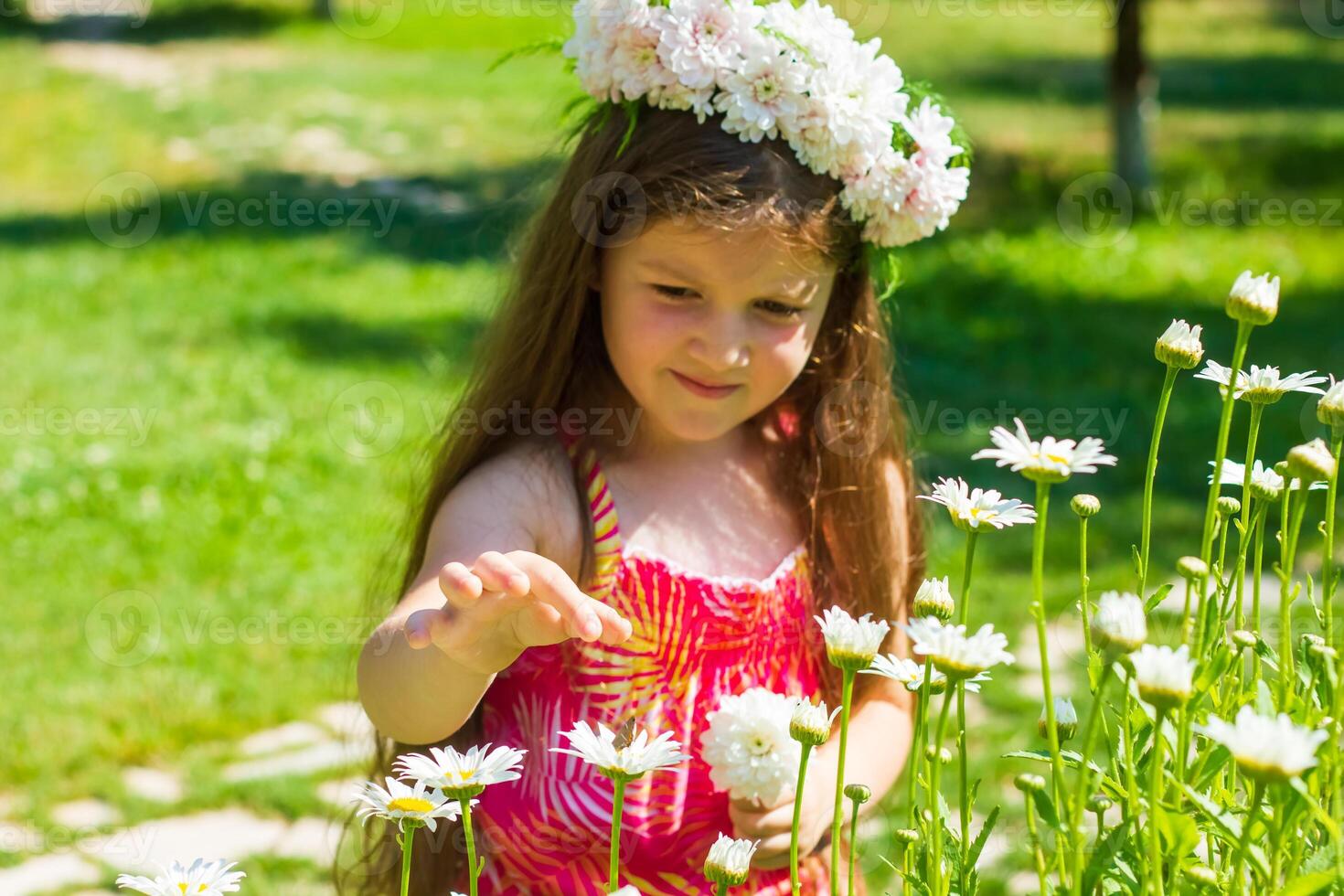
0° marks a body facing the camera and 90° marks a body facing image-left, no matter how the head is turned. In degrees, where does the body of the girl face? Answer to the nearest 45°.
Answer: approximately 0°

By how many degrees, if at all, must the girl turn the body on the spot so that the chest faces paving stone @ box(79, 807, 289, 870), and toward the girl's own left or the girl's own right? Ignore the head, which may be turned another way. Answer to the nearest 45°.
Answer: approximately 135° to the girl's own right

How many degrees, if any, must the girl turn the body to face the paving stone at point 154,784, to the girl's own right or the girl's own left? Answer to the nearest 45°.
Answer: approximately 135° to the girl's own right

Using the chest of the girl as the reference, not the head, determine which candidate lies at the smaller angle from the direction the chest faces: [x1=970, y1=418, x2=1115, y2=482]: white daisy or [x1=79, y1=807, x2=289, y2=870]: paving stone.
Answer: the white daisy
